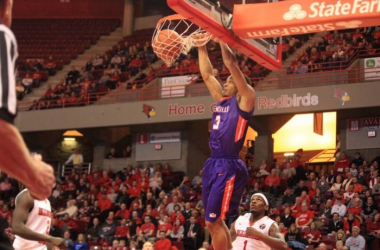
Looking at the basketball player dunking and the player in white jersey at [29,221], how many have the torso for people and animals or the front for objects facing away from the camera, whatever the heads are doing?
0

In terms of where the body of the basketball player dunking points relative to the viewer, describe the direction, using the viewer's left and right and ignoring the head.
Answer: facing the viewer and to the left of the viewer

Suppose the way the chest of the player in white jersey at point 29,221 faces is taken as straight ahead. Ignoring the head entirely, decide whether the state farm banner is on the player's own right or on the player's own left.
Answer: on the player's own left

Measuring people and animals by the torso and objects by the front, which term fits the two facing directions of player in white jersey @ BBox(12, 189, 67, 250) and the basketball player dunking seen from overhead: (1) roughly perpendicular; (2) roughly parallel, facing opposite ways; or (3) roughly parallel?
roughly perpendicular

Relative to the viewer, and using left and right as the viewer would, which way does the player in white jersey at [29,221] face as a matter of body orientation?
facing the viewer and to the right of the viewer

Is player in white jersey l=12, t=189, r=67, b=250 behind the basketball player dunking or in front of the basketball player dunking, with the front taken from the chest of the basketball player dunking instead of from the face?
in front
